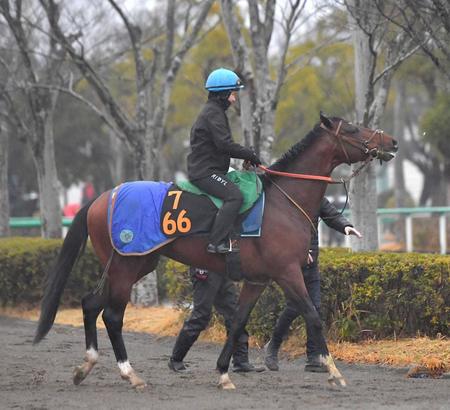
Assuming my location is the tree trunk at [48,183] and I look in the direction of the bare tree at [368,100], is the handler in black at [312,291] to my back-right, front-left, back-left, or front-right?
front-right

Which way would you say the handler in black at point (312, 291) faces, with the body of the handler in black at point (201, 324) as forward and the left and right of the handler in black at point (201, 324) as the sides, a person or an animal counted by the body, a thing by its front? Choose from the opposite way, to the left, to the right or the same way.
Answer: the same way

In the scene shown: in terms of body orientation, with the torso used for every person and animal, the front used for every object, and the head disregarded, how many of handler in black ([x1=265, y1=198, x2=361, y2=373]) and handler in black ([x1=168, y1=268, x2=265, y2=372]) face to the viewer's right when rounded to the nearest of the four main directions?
2

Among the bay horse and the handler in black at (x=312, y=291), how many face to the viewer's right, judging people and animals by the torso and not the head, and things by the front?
2

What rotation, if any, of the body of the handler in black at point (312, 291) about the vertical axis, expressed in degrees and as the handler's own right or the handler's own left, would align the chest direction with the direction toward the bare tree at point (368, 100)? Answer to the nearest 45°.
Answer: approximately 90° to the handler's own left

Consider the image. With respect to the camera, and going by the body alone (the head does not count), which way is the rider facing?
to the viewer's right

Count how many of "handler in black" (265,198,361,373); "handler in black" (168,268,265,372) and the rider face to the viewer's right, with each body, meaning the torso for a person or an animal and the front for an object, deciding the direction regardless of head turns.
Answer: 3

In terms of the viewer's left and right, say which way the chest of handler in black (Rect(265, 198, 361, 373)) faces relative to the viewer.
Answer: facing to the right of the viewer

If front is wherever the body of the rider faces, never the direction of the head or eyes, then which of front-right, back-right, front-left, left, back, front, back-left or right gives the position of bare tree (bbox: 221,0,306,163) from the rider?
left

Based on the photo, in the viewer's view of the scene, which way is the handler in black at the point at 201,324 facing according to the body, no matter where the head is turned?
to the viewer's right

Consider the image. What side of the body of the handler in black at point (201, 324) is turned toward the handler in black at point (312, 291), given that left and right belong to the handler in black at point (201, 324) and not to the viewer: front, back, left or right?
front

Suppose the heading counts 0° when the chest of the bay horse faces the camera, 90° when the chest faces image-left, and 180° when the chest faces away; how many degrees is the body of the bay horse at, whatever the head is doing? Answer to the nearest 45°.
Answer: approximately 270°

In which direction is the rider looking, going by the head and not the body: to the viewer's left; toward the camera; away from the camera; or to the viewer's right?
to the viewer's right

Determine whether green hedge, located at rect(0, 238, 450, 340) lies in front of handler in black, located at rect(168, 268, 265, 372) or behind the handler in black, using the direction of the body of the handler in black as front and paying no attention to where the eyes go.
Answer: in front

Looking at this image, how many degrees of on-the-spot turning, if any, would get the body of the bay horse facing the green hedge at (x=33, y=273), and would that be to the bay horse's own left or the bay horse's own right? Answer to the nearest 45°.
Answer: approximately 135° to the bay horse's own left
